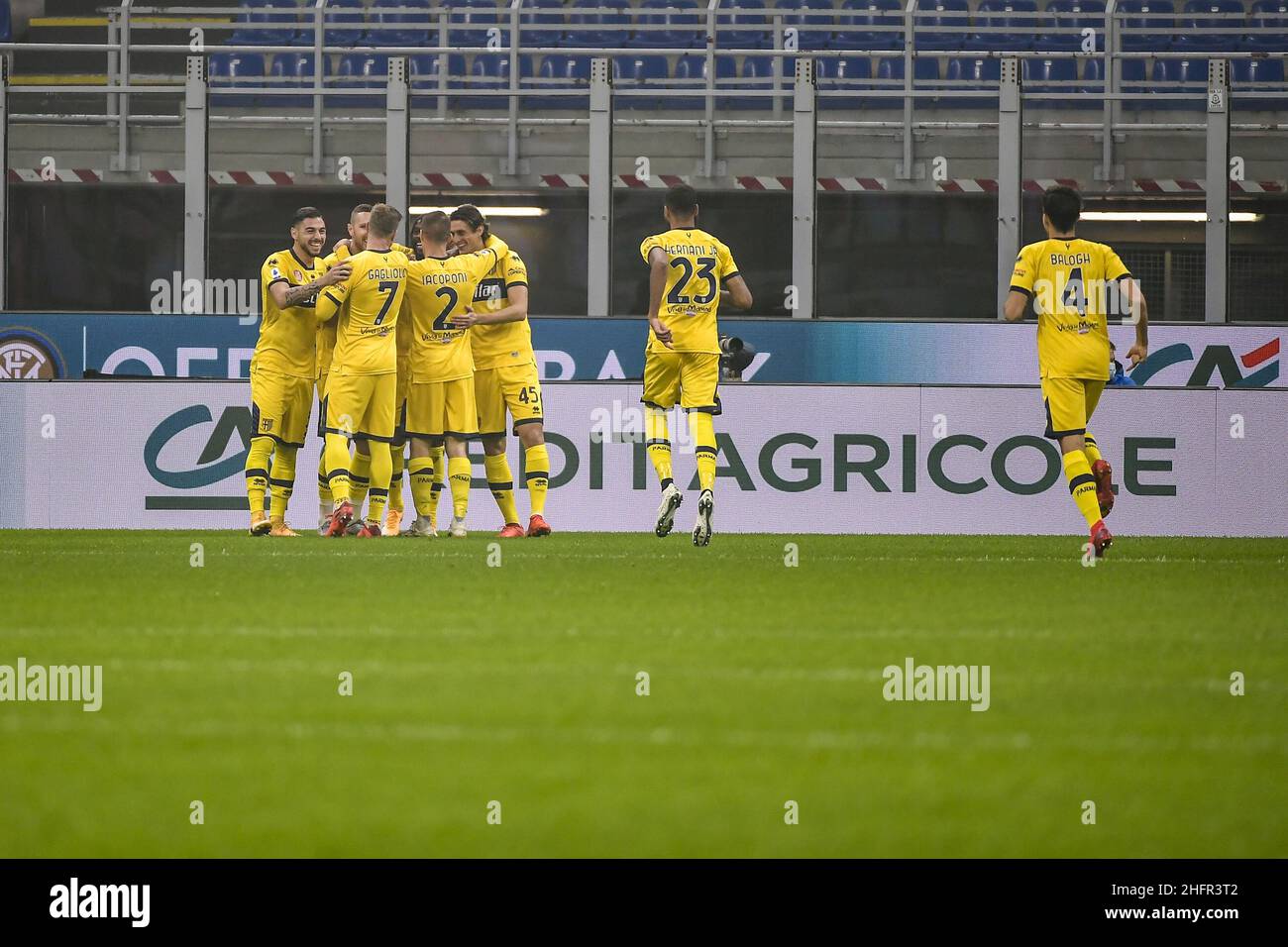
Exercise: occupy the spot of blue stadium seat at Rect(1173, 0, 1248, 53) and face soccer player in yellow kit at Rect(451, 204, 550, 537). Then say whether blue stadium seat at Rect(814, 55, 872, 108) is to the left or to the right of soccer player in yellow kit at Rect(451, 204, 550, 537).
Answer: right

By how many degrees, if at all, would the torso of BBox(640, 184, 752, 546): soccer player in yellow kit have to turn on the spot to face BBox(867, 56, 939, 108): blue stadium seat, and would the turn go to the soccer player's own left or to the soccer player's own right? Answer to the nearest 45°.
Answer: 0° — they already face it

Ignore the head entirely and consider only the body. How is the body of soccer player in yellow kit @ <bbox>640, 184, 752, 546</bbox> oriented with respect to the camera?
away from the camera

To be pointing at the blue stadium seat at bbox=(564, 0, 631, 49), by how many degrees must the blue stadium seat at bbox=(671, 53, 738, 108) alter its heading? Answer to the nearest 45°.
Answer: approximately 135° to its right

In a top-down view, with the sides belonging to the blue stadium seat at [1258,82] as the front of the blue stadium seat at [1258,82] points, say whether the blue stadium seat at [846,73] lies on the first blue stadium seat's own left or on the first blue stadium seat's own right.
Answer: on the first blue stadium seat's own right

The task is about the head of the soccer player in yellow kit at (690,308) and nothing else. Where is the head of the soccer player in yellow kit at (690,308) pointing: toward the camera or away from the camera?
away from the camera

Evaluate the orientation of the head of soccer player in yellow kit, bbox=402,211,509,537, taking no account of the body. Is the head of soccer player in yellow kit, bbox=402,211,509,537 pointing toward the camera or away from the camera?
away from the camera

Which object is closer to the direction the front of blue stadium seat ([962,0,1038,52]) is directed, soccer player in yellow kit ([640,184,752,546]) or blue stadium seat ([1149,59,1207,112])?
the soccer player in yellow kit

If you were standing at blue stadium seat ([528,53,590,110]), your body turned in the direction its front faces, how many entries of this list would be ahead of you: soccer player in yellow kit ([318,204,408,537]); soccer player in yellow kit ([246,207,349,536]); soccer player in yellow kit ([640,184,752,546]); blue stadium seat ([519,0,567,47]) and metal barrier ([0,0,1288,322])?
4

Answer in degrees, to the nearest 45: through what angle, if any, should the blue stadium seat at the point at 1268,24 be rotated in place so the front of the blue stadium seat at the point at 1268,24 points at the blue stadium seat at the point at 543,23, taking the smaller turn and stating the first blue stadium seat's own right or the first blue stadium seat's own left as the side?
approximately 90° to the first blue stadium seat's own right

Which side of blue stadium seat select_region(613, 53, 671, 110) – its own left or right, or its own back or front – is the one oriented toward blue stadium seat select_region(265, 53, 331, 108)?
right
